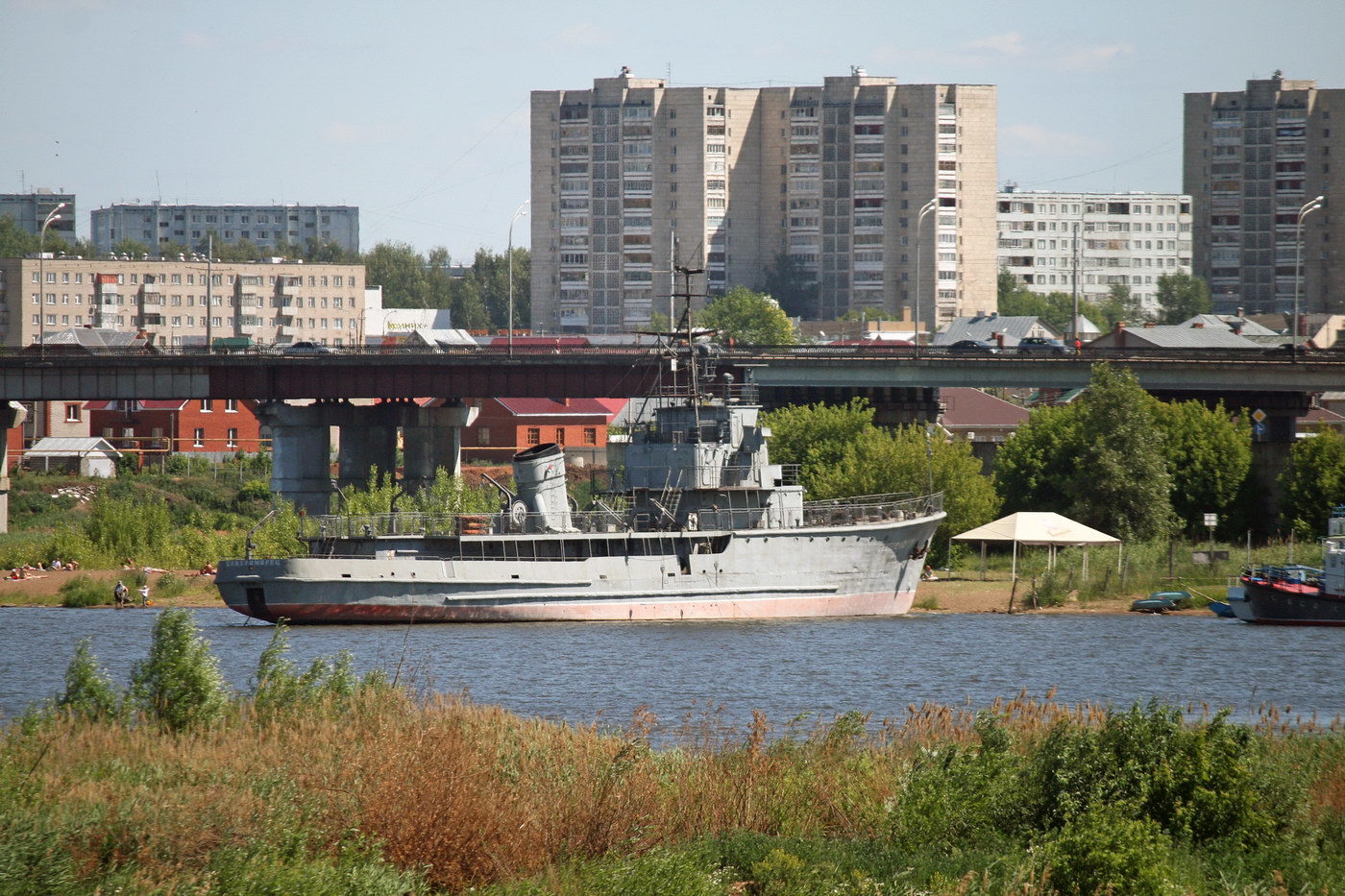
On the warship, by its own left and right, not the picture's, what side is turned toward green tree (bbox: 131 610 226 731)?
right

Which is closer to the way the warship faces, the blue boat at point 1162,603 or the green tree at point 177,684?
the blue boat

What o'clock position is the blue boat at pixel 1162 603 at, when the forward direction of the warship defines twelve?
The blue boat is roughly at 12 o'clock from the warship.

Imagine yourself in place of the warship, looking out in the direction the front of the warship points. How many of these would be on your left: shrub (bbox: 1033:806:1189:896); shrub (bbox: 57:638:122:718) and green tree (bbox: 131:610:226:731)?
0

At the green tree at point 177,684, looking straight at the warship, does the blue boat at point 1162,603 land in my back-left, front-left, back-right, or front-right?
front-right

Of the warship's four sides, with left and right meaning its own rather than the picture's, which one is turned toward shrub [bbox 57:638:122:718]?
right

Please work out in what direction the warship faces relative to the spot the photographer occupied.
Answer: facing to the right of the viewer

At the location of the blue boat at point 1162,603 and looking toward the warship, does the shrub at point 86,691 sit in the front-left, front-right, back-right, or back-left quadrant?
front-left

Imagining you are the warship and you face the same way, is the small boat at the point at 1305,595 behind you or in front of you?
in front

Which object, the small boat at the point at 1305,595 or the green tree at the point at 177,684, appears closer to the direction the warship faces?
the small boat

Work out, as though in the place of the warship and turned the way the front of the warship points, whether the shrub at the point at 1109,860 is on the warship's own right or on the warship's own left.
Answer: on the warship's own right

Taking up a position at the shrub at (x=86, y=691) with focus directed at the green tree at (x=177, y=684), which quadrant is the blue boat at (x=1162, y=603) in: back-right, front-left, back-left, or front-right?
front-left

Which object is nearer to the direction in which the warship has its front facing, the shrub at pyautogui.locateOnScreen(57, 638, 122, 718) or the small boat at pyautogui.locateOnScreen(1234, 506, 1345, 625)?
the small boat

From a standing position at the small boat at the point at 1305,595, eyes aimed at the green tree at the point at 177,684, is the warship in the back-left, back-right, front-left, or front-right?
front-right
